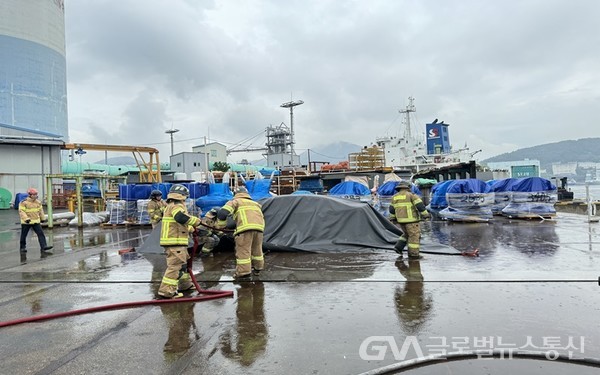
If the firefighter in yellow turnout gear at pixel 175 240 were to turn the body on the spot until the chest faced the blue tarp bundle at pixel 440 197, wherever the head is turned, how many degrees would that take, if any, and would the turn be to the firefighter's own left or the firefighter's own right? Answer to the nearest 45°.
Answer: approximately 45° to the firefighter's own left

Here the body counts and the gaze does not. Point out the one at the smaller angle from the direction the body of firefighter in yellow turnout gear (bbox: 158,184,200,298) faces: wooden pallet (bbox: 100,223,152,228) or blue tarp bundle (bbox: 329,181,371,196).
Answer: the blue tarp bundle

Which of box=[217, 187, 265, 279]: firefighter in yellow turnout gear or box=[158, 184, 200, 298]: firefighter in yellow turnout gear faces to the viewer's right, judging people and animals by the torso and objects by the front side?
box=[158, 184, 200, 298]: firefighter in yellow turnout gear

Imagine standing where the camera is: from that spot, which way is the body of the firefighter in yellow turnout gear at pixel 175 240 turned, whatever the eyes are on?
to the viewer's right

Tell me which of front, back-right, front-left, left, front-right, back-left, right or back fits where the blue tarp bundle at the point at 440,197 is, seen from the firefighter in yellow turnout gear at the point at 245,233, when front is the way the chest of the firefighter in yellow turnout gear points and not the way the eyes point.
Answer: right

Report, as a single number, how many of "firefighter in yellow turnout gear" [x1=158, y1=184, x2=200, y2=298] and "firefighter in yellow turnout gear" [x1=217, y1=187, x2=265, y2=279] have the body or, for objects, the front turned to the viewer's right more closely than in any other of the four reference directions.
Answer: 1

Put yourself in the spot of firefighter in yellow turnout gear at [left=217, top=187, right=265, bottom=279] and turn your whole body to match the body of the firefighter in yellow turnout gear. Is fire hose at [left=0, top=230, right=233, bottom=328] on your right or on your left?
on your left

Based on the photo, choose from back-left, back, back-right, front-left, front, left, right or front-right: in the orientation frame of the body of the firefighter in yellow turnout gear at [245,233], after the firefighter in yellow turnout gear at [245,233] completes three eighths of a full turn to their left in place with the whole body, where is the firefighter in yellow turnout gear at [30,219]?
back-right

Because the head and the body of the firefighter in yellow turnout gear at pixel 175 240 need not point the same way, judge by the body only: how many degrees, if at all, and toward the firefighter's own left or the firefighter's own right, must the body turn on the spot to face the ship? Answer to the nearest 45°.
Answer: approximately 45° to the firefighter's own left

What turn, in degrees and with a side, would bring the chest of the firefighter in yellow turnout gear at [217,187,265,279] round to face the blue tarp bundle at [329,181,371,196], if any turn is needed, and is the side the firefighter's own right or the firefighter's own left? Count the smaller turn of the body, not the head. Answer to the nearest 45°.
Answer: approximately 90° to the firefighter's own right

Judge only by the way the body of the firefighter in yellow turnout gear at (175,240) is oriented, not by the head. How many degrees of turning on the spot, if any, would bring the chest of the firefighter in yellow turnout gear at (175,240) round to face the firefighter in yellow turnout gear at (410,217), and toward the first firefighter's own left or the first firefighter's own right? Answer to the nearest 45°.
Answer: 0° — they already face them
